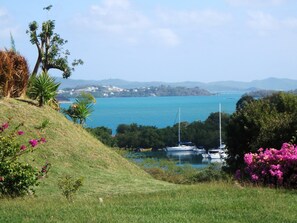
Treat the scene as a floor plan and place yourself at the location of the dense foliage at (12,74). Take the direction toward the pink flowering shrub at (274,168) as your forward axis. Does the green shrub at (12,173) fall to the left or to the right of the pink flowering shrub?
right

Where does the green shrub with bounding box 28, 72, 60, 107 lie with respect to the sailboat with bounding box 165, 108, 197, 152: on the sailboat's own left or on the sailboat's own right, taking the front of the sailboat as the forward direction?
on the sailboat's own left

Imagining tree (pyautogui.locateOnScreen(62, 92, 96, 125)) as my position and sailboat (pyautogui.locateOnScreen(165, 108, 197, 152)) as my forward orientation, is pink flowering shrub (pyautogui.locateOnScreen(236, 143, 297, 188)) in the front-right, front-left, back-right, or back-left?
back-right

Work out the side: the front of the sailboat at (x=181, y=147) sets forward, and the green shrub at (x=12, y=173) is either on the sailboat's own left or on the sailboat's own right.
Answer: on the sailboat's own left

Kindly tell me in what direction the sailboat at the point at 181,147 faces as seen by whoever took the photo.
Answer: facing to the left of the viewer

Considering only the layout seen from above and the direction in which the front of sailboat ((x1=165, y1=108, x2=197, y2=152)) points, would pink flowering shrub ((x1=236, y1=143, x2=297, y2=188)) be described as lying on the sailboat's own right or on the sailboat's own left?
on the sailboat's own left

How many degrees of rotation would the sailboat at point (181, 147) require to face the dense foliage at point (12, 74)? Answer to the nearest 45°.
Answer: approximately 90° to its left

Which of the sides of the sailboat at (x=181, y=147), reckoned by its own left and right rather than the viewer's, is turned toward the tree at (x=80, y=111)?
left

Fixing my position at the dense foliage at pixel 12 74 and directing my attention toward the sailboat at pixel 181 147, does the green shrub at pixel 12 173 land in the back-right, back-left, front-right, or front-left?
back-right
